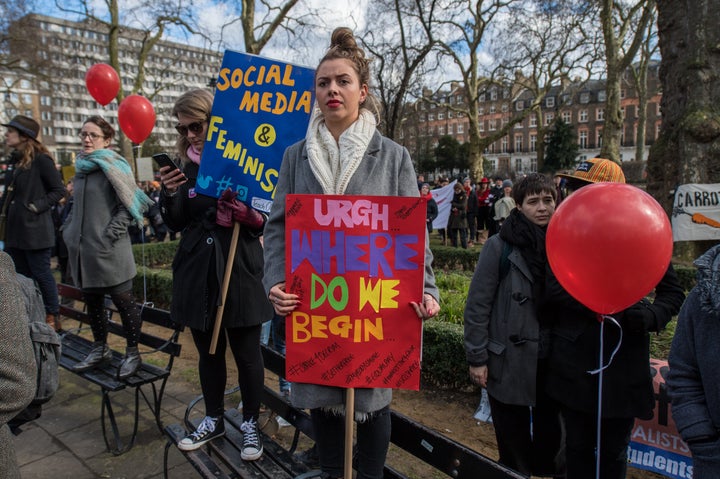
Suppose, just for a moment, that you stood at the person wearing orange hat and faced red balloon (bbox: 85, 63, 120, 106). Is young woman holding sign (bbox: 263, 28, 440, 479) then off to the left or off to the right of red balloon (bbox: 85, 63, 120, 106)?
left

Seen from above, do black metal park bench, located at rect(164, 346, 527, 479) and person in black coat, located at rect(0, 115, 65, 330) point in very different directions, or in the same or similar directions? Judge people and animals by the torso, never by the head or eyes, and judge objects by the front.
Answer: same or similar directions

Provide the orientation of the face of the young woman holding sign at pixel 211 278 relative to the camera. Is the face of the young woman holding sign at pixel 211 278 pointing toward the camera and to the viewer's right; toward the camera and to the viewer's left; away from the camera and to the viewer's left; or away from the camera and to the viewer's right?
toward the camera and to the viewer's left

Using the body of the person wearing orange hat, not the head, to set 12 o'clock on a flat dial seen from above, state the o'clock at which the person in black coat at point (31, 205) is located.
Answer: The person in black coat is roughly at 3 o'clock from the person wearing orange hat.

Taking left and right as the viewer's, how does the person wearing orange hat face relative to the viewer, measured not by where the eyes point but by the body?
facing the viewer

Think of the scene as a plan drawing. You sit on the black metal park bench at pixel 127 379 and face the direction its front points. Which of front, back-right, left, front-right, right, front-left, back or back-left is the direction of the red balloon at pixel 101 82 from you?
back-right

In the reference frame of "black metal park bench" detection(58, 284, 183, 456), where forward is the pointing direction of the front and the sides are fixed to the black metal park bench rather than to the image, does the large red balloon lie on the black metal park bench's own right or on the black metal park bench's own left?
on the black metal park bench's own left

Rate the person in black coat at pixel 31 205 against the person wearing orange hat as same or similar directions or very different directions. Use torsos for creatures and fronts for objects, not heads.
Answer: same or similar directions

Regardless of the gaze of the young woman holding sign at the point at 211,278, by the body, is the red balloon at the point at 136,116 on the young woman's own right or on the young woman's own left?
on the young woman's own right

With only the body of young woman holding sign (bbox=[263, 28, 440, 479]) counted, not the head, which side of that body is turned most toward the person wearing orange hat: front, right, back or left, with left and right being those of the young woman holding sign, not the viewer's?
left

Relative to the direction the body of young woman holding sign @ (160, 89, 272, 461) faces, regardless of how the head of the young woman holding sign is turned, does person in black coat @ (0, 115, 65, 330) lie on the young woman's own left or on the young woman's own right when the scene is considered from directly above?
on the young woman's own right

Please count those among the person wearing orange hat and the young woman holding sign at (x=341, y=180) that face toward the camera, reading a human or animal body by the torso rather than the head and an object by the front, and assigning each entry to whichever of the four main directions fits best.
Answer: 2

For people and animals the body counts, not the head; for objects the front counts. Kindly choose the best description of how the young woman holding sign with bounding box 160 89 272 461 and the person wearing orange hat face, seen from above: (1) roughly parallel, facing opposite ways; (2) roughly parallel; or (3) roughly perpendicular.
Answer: roughly parallel
